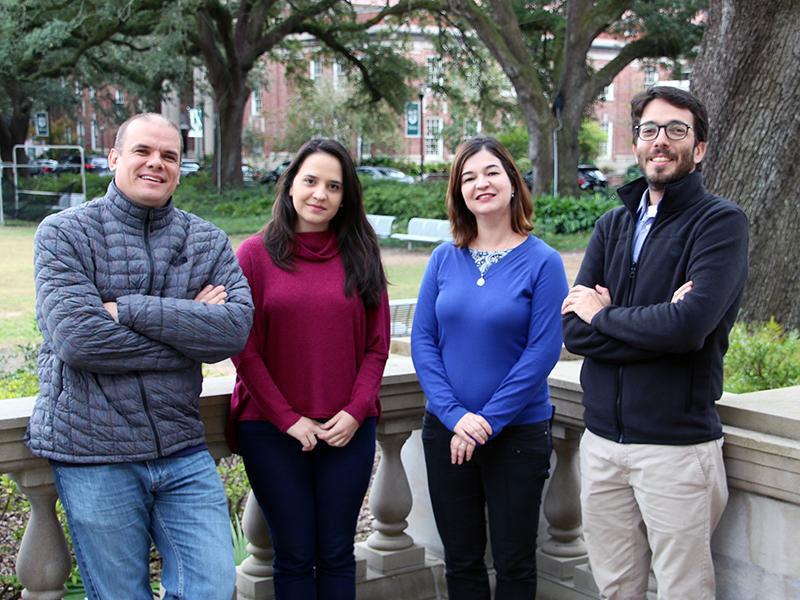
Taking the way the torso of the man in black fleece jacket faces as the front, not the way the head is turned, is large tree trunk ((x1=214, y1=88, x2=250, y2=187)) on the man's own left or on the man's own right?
on the man's own right

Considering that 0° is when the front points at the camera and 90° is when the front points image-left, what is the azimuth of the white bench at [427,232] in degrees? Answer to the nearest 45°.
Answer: approximately 45°

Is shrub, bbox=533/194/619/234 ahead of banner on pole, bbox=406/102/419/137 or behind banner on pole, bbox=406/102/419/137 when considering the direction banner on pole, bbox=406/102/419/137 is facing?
ahead

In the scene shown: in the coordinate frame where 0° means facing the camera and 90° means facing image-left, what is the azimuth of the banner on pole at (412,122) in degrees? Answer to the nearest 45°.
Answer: approximately 0°

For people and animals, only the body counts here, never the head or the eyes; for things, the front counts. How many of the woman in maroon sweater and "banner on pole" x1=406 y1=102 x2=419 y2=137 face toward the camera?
2

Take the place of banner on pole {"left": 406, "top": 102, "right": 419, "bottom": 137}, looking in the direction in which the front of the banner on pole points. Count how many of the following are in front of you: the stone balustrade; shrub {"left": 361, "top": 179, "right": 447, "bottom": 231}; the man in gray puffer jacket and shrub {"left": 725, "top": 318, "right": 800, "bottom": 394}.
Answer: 4

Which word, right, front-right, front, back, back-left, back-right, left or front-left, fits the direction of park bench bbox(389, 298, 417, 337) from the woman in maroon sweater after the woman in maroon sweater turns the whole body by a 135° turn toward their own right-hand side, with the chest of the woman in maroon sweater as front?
front-right

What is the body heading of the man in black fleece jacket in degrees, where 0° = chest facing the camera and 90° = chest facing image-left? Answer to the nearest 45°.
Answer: approximately 45°

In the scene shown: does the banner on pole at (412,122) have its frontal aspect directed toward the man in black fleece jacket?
yes

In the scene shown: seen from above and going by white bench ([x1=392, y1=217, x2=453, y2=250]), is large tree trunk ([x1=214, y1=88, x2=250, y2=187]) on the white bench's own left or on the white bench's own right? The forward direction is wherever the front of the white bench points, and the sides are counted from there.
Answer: on the white bench's own right

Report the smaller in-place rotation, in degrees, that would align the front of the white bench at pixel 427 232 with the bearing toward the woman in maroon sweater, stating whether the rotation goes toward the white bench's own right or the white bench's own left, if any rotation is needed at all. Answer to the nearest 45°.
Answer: approximately 45° to the white bench's own left

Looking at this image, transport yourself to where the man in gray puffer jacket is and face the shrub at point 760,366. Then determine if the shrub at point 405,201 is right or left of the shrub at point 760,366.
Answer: left
